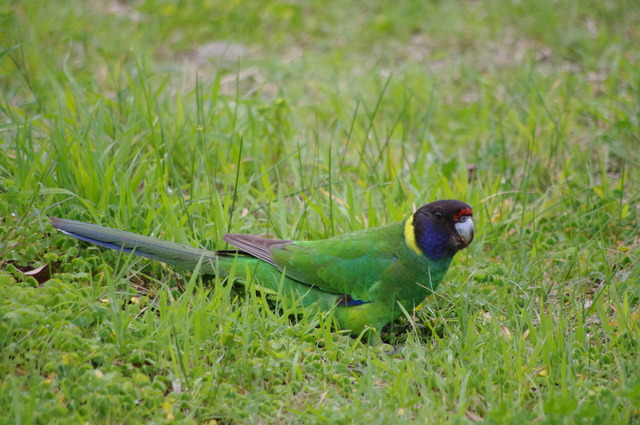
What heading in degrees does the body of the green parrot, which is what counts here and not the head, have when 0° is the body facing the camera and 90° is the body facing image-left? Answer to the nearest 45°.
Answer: approximately 270°
